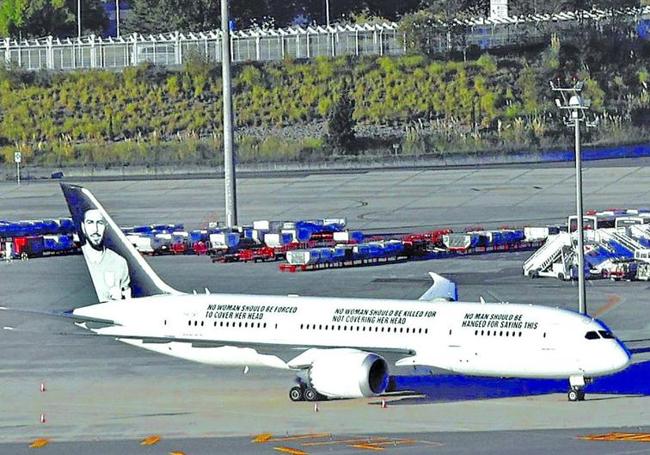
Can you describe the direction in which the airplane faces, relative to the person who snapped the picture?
facing the viewer and to the right of the viewer
